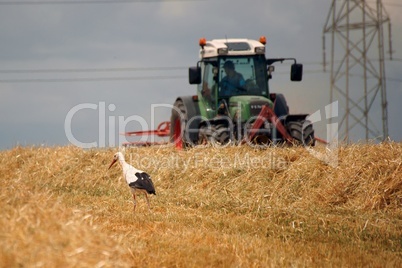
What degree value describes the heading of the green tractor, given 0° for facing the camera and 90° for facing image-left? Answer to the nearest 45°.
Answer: approximately 315°

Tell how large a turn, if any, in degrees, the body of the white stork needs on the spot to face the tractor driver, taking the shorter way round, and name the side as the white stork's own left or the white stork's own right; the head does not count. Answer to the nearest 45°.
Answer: approximately 90° to the white stork's own right

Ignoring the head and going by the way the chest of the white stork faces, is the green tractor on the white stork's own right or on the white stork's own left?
on the white stork's own right

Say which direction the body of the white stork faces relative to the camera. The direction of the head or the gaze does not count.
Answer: to the viewer's left

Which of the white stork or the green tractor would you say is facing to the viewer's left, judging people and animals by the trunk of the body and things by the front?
the white stork

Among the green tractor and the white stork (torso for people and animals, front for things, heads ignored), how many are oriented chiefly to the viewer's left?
1
